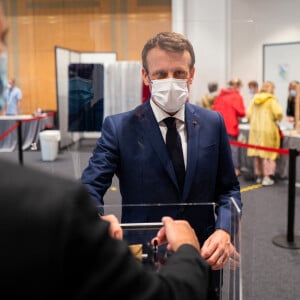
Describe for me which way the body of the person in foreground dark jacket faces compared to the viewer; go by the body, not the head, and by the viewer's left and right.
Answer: facing away from the viewer and to the right of the viewer

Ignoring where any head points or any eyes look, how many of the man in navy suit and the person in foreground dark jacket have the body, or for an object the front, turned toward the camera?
1

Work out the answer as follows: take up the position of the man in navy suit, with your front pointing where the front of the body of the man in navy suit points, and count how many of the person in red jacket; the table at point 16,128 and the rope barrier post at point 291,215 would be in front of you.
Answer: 0

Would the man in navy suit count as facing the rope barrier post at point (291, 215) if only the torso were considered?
no

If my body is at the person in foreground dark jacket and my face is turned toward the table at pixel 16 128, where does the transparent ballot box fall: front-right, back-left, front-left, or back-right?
front-right

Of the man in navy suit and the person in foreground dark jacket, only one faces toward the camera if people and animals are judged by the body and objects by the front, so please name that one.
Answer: the man in navy suit

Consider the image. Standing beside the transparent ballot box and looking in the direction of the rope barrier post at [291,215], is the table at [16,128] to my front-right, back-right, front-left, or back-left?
front-left

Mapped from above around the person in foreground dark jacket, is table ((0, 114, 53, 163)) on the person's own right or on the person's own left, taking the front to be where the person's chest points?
on the person's own left

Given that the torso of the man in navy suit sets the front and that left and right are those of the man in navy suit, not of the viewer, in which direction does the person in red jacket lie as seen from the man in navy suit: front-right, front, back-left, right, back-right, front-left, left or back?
back

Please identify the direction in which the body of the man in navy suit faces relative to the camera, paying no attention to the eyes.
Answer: toward the camera

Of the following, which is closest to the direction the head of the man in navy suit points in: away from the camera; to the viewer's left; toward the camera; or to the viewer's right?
toward the camera

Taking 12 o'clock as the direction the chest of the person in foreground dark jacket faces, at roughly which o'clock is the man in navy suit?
The man in navy suit is roughly at 11 o'clock from the person in foreground dark jacket.

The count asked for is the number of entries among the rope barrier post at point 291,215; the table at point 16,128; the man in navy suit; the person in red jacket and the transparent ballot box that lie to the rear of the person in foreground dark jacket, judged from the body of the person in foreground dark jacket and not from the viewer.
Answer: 0

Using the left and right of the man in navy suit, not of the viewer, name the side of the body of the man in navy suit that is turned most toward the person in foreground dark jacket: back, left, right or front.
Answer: front

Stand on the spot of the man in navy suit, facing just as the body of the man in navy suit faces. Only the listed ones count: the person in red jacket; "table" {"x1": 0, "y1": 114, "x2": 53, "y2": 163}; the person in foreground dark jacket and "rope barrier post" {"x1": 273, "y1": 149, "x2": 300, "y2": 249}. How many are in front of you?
1
